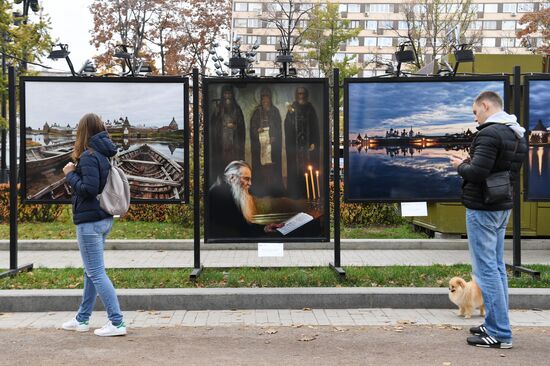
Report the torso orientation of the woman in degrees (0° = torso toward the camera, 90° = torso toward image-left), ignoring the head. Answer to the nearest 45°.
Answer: approximately 90°

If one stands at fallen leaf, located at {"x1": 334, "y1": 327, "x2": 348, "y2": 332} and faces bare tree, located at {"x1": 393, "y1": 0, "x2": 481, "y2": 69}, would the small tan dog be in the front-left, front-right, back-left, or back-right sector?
front-right

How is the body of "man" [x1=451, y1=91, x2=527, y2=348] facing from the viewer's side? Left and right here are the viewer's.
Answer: facing to the left of the viewer

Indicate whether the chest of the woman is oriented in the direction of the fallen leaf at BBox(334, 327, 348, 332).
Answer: no

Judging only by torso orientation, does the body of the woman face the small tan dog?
no

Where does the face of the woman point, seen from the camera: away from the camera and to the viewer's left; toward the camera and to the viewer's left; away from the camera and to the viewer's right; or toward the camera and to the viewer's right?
away from the camera and to the viewer's left

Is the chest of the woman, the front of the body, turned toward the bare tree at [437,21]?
no

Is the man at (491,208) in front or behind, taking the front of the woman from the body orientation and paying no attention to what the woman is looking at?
behind

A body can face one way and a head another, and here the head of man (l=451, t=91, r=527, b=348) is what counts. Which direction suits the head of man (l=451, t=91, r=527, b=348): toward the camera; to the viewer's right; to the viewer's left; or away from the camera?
to the viewer's left

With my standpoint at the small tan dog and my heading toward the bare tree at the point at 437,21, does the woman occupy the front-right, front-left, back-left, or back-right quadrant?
back-left
